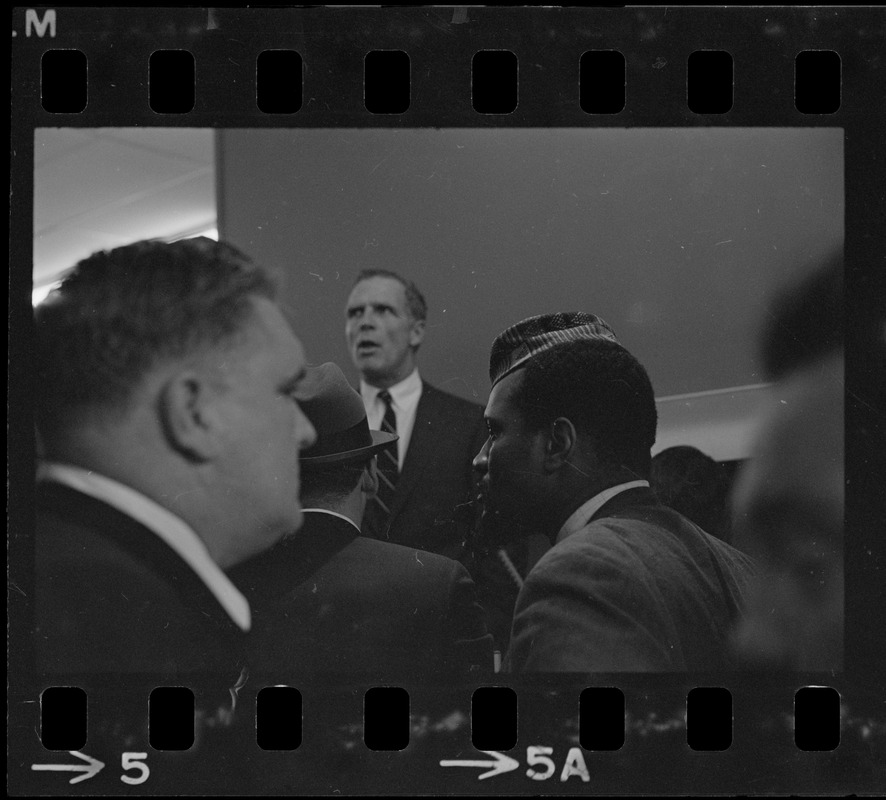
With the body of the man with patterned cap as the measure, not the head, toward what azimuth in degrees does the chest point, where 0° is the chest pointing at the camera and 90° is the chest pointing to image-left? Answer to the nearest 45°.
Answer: approximately 135°

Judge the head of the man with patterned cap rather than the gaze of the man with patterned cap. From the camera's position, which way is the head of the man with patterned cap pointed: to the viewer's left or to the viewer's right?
to the viewer's left
